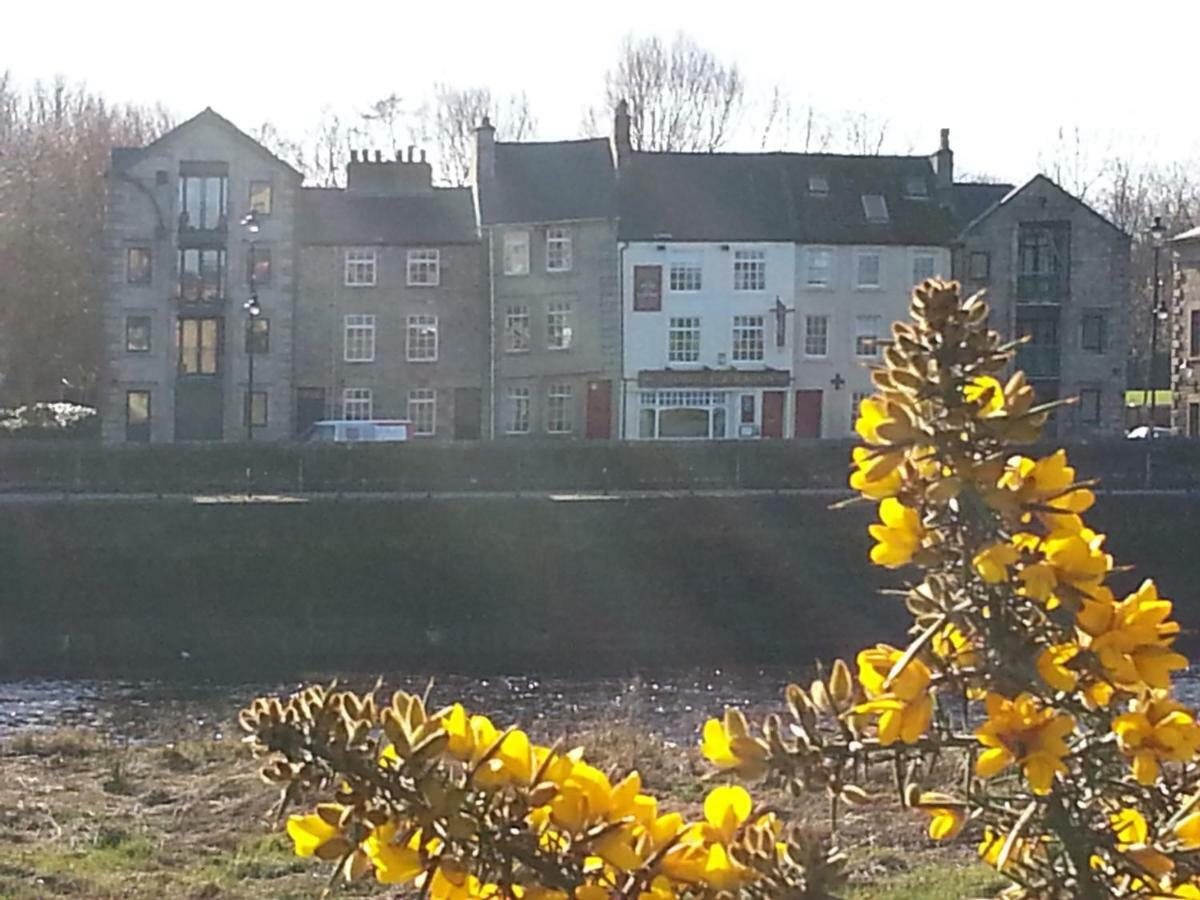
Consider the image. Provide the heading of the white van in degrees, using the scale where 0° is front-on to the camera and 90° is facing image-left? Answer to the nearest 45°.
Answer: approximately 90°

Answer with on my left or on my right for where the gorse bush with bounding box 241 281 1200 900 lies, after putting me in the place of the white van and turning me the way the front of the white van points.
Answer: on my left
